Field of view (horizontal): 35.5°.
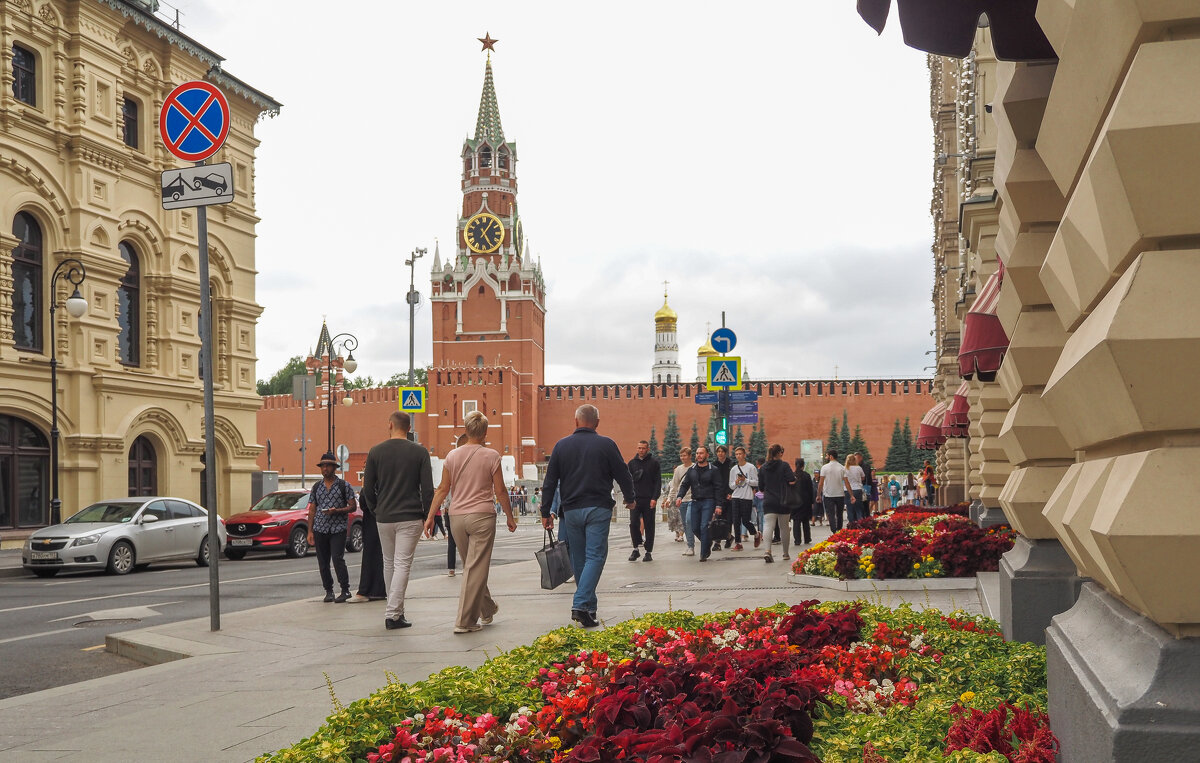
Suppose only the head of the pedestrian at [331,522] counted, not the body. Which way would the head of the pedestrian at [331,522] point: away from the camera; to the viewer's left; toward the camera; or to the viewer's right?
toward the camera

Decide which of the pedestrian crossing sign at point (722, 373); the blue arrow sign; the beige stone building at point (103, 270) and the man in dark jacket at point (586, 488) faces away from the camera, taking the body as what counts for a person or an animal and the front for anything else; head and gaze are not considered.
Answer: the man in dark jacket

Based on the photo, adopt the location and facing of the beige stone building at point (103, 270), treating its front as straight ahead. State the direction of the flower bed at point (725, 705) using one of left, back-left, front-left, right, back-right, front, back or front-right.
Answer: front-right

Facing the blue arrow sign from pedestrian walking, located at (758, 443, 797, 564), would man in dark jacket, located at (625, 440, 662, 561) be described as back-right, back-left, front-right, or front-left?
front-left

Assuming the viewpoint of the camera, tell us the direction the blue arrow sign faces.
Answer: facing the viewer

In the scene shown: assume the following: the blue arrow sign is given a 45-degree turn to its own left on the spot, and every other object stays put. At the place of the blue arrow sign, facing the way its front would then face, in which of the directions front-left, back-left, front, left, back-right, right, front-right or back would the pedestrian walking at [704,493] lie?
front-right

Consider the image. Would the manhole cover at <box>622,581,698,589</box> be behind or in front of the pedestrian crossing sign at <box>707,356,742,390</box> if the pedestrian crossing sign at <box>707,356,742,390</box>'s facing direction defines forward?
in front

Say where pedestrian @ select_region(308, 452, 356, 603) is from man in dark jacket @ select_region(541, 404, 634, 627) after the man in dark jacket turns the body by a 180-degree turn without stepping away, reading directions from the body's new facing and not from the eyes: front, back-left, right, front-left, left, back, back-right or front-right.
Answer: back-right

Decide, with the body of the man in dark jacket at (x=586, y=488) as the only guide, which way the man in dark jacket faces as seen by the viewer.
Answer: away from the camera

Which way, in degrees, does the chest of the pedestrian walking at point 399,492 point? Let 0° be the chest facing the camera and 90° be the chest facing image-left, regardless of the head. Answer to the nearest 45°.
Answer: approximately 180°

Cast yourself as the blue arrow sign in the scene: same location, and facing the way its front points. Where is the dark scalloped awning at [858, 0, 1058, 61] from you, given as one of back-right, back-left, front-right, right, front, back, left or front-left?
front

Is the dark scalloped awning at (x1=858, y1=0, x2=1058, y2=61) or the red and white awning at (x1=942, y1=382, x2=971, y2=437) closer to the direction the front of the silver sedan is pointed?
the dark scalloped awning
